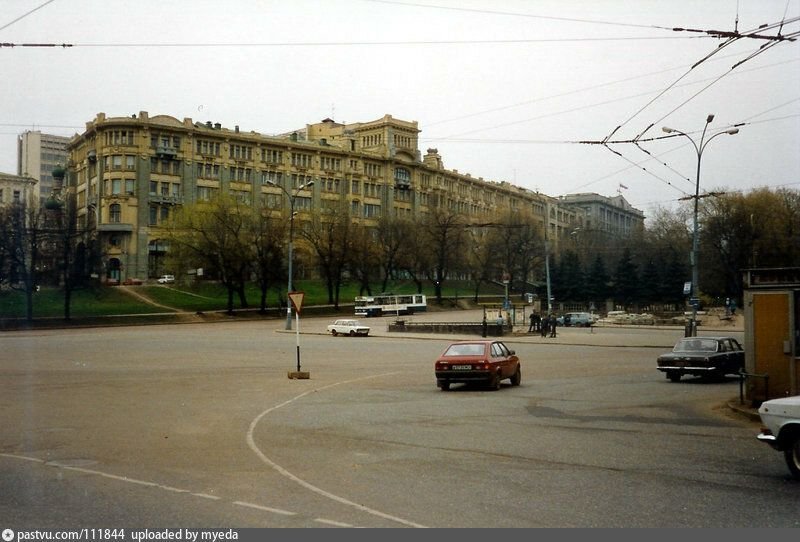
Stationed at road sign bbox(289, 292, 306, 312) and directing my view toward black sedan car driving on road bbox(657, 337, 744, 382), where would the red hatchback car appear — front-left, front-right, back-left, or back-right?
front-right

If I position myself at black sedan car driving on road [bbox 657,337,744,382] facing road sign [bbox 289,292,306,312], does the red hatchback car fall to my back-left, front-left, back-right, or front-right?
front-left

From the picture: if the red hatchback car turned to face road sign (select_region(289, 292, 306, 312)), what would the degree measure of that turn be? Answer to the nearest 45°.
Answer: approximately 90° to its left

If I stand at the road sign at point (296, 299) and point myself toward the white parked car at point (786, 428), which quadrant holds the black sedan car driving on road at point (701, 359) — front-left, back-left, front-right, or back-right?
front-left

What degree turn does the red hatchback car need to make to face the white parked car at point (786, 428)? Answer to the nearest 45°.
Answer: approximately 135° to its right

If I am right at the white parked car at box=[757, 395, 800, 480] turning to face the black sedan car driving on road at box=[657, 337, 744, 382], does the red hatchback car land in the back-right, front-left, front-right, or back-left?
front-left

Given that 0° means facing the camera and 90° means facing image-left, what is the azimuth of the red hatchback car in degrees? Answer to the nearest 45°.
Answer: approximately 225°
